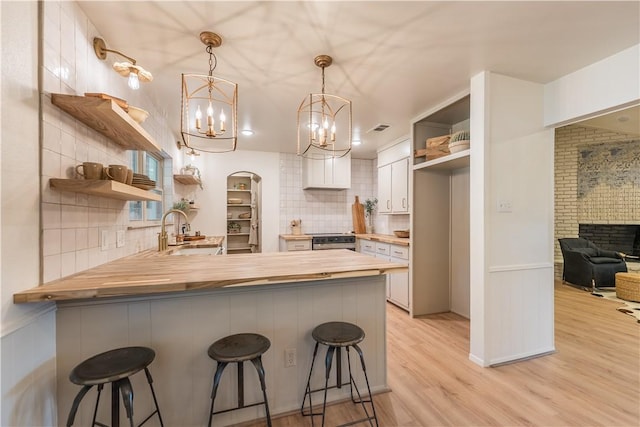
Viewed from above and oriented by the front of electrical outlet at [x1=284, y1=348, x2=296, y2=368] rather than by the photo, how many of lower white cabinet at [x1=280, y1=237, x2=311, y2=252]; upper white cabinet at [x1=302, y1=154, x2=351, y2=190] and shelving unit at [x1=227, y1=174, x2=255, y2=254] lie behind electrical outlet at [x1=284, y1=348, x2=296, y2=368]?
3

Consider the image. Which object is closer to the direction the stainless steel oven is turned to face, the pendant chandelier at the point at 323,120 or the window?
the pendant chandelier

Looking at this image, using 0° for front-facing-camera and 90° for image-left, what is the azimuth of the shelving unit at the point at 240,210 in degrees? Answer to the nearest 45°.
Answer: approximately 0°

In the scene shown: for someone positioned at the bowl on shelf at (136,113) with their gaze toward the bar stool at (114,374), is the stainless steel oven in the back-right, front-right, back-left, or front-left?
back-left

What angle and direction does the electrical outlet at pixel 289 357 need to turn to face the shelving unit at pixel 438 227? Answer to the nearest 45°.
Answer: approximately 135° to its left

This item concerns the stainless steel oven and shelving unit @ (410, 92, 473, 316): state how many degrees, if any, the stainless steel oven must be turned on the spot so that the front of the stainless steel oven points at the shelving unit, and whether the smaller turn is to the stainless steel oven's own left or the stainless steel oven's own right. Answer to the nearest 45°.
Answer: approximately 45° to the stainless steel oven's own left

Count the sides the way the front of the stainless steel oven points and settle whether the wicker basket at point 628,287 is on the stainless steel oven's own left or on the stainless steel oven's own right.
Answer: on the stainless steel oven's own left

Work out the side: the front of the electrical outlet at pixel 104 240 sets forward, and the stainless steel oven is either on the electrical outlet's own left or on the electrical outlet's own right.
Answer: on the electrical outlet's own left
